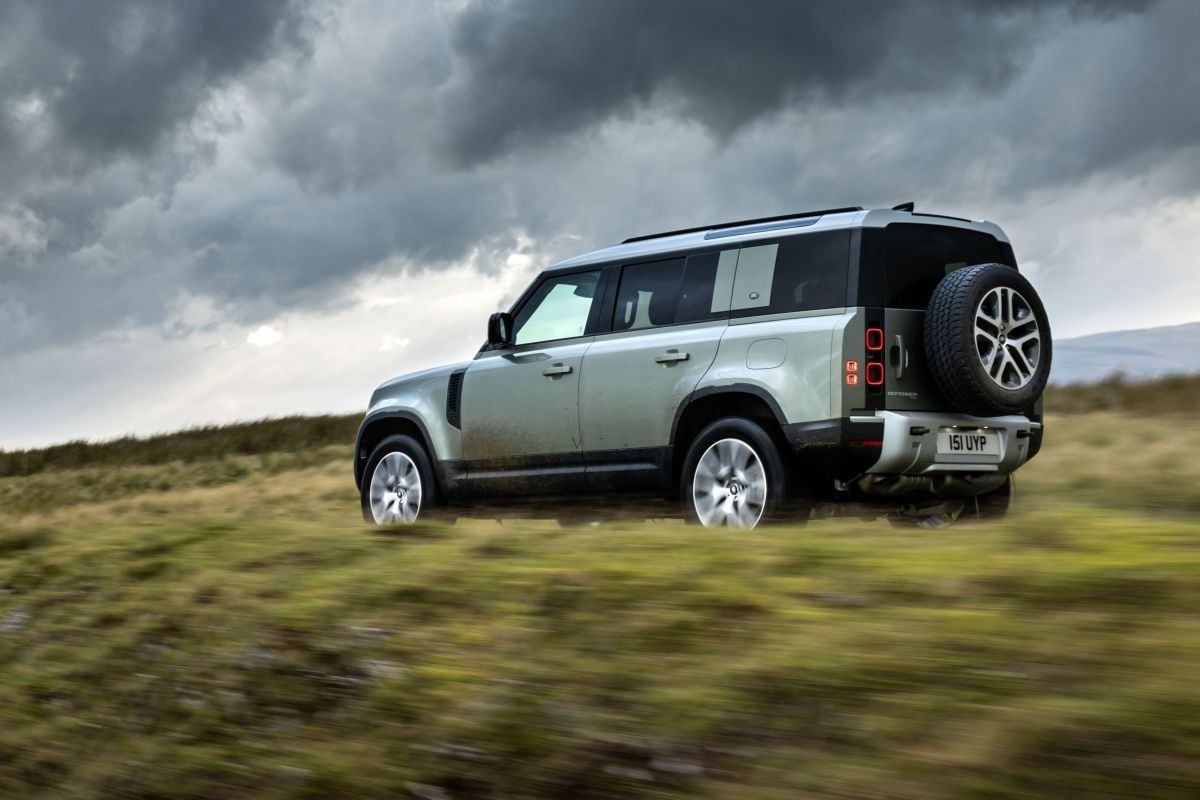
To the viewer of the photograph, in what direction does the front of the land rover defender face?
facing away from the viewer and to the left of the viewer
